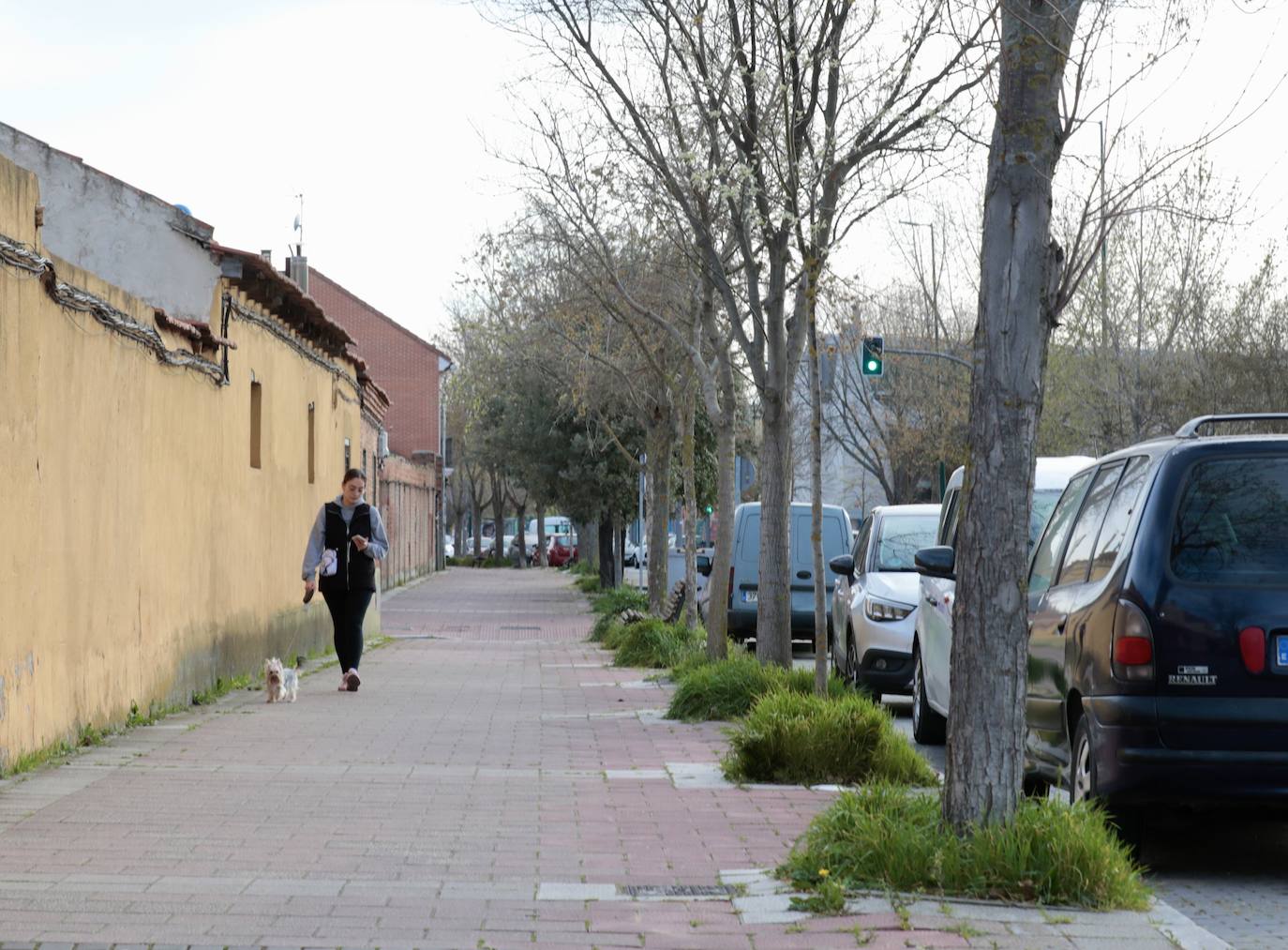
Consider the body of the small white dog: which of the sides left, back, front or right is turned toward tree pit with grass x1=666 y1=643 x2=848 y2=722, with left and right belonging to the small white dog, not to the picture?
left

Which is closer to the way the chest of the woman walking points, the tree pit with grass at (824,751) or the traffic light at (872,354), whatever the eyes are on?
the tree pit with grass

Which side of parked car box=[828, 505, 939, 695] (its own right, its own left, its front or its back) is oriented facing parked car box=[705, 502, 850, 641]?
back

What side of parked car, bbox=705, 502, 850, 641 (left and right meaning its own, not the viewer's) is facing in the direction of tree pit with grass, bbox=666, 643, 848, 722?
back

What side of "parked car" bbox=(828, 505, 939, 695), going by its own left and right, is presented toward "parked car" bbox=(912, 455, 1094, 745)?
front

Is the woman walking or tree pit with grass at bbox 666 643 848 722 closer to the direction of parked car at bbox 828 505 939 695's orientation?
the tree pit with grass

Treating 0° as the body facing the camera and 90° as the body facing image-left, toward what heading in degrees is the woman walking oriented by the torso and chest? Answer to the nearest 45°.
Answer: approximately 0°

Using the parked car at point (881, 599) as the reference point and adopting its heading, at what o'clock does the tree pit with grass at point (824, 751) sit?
The tree pit with grass is roughly at 12 o'clock from the parked car.

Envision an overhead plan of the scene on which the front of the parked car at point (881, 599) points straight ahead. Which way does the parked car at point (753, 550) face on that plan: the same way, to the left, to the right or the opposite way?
the opposite way

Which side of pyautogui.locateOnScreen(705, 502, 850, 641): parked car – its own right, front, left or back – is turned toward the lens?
back

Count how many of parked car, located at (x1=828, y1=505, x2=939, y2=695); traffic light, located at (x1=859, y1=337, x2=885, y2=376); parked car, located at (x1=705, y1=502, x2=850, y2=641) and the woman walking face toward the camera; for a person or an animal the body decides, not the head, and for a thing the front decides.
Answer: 3

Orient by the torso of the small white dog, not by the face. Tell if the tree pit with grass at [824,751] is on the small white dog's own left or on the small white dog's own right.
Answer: on the small white dog's own left

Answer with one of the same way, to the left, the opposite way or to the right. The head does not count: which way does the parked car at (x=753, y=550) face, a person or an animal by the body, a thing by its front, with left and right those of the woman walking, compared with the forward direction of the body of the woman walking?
the opposite way

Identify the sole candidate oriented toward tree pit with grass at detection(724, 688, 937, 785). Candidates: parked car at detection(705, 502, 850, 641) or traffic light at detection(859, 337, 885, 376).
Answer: the traffic light
